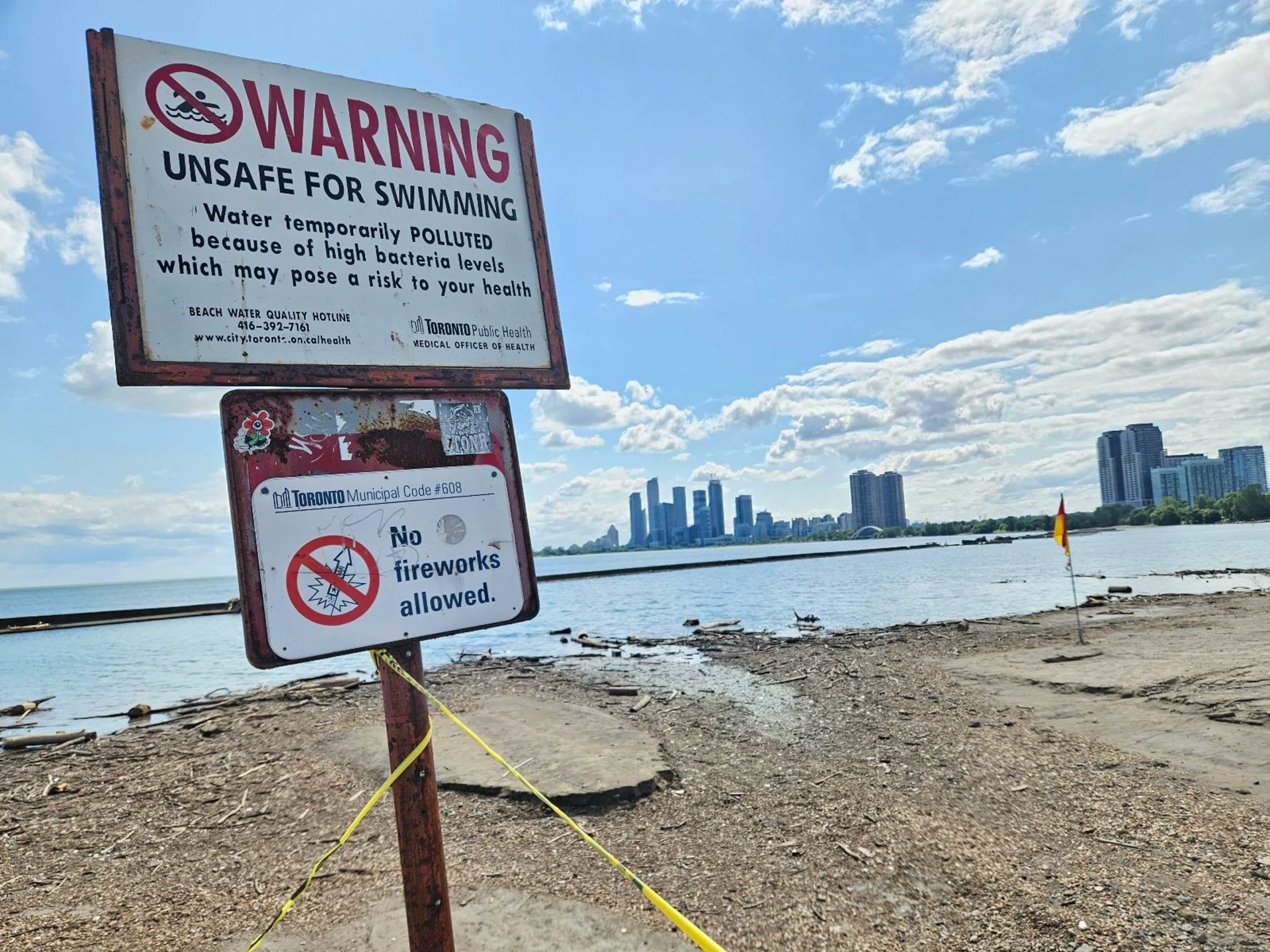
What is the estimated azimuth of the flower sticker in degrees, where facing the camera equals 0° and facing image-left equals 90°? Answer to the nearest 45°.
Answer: approximately 0°

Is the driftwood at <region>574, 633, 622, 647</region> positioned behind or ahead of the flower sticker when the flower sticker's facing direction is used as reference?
behind

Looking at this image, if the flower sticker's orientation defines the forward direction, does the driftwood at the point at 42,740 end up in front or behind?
behind

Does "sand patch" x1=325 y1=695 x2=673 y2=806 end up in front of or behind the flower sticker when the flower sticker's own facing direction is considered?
behind

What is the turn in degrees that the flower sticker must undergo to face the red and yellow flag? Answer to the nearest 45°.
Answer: approximately 135° to its left

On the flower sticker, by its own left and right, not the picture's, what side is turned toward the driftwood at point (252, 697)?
back
